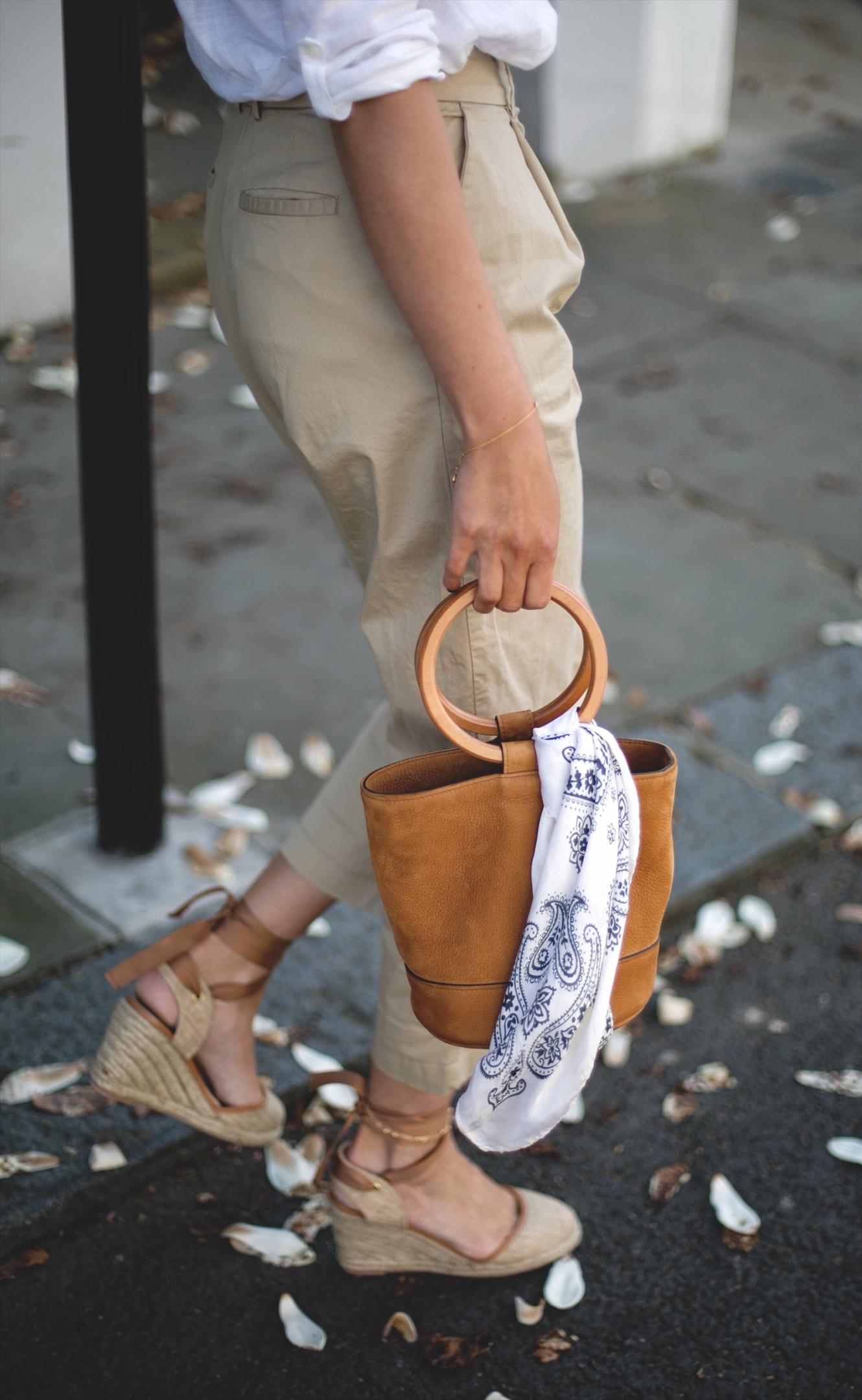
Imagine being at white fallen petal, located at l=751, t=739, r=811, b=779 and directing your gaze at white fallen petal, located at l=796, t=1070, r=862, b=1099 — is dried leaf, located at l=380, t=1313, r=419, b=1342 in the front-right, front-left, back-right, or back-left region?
front-right

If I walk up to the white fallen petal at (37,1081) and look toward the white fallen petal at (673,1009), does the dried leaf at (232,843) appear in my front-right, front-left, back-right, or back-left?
front-left

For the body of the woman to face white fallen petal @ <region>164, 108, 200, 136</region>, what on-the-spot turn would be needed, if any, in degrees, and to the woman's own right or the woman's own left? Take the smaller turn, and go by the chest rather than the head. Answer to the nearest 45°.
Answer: approximately 90° to the woman's own left

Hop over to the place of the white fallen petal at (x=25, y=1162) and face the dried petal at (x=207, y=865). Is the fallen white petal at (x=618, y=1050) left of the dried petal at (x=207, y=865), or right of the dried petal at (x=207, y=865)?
right

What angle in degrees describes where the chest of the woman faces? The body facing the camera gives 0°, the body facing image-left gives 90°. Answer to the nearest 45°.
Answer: approximately 270°

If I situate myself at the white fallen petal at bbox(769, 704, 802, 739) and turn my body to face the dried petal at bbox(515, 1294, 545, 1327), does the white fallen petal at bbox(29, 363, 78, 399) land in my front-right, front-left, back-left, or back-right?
back-right

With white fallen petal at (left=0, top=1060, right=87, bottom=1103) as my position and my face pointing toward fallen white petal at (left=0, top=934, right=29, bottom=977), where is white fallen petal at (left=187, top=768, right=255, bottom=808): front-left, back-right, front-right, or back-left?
front-right

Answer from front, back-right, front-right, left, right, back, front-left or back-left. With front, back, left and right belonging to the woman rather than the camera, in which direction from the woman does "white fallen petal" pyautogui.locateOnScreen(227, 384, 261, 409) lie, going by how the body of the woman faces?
left

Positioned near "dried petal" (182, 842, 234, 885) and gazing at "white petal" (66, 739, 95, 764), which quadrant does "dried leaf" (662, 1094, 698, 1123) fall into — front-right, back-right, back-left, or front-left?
back-right

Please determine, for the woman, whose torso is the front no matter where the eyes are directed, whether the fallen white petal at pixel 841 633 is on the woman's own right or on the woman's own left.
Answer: on the woman's own left
